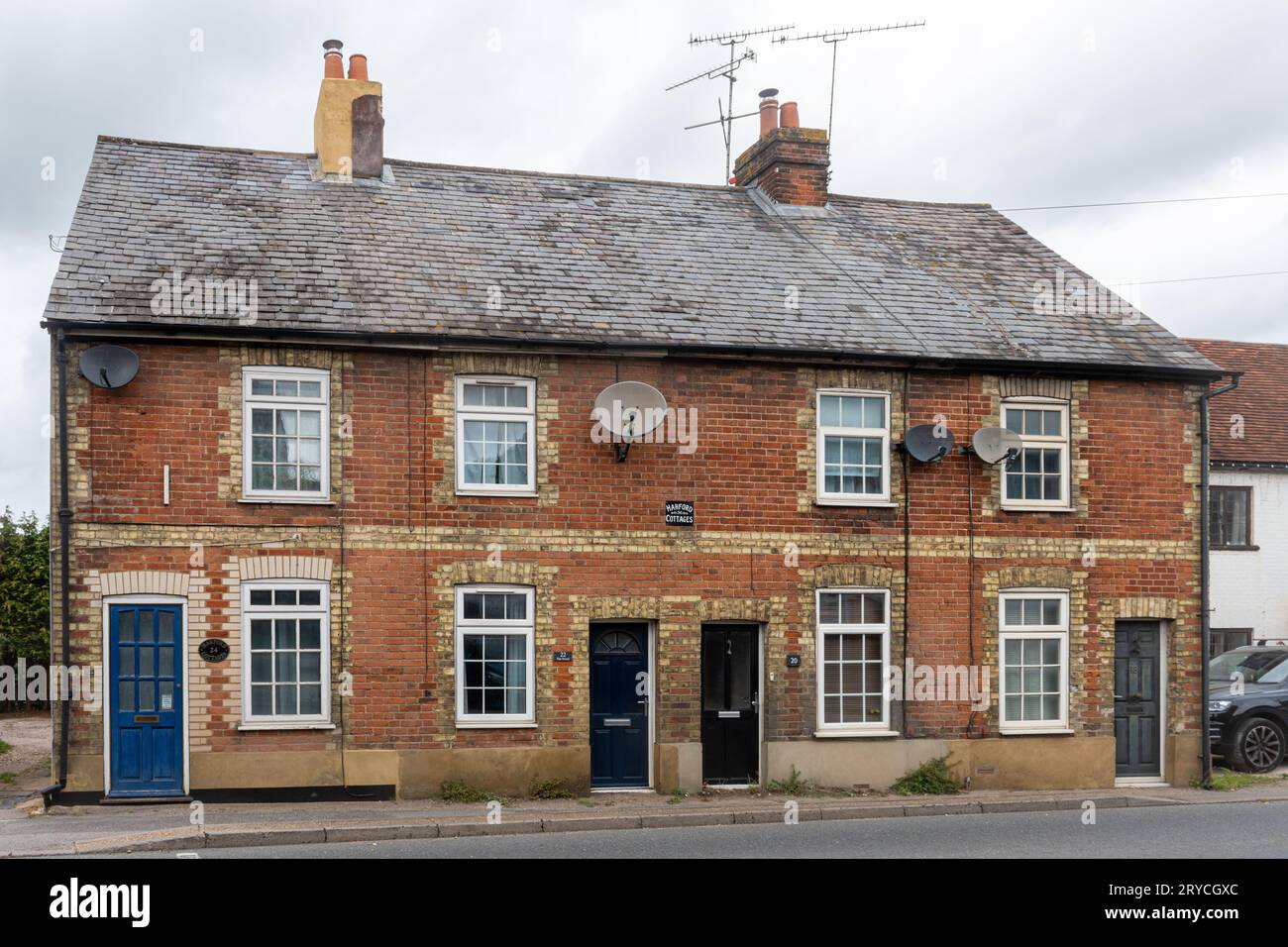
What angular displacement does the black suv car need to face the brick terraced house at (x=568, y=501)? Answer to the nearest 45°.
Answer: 0° — it already faces it

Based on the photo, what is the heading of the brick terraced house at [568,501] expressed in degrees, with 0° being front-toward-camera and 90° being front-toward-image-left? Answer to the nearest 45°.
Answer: approximately 0°

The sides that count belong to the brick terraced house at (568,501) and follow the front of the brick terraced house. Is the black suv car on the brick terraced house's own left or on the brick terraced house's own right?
on the brick terraced house's own left

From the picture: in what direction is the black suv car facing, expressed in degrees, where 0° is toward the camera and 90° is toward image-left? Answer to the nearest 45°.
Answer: approximately 45°

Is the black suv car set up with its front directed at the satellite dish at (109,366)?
yes
